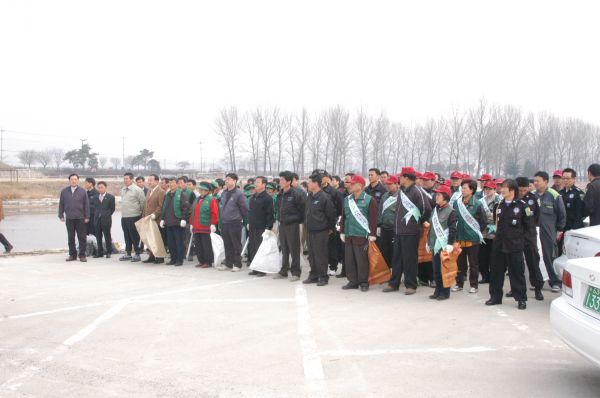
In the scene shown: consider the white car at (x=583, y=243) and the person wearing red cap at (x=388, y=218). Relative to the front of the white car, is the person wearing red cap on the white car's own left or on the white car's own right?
on the white car's own left

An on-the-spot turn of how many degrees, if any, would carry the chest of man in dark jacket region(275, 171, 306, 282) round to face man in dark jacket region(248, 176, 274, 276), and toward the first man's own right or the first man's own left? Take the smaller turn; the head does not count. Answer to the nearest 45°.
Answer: approximately 90° to the first man's own right

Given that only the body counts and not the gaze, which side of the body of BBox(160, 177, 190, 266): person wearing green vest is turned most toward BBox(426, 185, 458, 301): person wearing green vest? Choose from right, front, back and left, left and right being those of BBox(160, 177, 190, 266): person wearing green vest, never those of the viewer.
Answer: left

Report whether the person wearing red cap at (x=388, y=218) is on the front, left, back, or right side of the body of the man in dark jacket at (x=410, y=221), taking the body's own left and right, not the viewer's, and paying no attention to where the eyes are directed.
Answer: right

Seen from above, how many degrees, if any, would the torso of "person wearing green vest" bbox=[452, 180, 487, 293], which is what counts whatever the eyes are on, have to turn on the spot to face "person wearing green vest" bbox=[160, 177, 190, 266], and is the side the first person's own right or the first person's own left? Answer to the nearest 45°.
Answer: approximately 45° to the first person's own right

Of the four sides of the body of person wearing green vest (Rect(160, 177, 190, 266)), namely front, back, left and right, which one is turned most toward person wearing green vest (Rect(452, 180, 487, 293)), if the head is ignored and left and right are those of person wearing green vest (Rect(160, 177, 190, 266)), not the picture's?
left

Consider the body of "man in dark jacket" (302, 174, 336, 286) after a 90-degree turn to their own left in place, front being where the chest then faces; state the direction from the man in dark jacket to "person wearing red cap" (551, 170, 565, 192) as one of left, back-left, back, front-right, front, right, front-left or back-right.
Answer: front-left

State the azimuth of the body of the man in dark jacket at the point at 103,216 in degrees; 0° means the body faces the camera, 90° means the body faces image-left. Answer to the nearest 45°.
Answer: approximately 45°

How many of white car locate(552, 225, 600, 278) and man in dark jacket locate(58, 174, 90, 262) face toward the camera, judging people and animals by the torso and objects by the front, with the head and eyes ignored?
1

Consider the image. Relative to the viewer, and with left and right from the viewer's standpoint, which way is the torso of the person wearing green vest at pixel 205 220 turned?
facing the viewer and to the left of the viewer

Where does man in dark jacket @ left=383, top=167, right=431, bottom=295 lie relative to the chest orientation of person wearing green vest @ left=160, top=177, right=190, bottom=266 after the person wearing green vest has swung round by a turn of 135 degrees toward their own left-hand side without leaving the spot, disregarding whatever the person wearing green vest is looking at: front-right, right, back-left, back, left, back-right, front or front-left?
front-right
